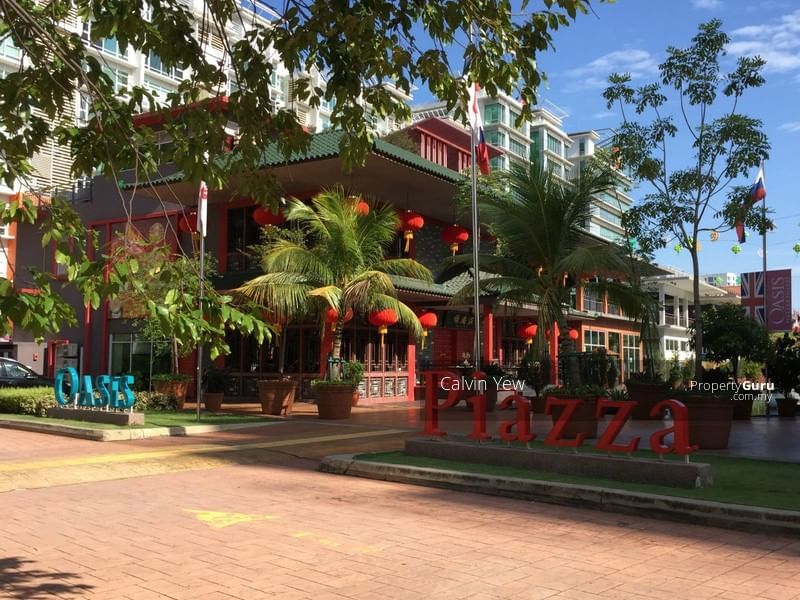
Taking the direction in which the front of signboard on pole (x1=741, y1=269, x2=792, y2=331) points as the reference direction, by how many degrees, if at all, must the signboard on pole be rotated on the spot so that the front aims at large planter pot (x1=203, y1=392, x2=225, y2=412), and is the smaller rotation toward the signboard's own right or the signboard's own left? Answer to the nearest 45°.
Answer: approximately 45° to the signboard's own right

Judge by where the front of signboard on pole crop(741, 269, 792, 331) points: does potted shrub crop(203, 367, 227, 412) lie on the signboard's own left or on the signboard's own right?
on the signboard's own right

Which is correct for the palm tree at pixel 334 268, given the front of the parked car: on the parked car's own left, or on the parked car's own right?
on the parked car's own right

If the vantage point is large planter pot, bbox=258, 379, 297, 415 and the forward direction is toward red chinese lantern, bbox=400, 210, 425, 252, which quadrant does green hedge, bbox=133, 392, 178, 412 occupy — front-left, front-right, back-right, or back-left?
back-left

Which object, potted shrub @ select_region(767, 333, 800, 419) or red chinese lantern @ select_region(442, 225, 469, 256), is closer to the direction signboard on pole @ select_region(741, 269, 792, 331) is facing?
the potted shrub

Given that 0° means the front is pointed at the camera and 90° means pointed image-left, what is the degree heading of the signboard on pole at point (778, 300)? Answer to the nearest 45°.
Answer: approximately 0°

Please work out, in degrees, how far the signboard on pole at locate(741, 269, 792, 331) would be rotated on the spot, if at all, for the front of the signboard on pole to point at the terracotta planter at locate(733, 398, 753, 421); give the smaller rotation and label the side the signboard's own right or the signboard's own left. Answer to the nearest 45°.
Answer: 0° — it already faces it

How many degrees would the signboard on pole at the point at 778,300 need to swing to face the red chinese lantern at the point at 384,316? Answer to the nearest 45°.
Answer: approximately 45° to its right

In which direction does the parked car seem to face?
to the viewer's right

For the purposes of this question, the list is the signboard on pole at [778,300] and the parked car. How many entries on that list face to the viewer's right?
1

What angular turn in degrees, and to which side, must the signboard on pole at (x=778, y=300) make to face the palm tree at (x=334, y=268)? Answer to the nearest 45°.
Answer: approximately 45° to its right

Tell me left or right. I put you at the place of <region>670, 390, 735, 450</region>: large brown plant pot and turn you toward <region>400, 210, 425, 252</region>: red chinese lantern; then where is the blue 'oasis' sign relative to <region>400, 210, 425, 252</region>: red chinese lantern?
left

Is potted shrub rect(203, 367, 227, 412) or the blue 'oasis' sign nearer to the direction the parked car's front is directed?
the potted shrub
